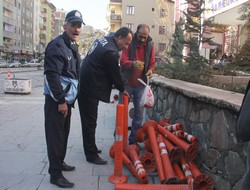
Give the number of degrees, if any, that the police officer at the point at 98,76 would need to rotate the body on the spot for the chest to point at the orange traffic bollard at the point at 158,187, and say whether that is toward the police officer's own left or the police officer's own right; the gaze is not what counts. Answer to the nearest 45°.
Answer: approximately 45° to the police officer's own right

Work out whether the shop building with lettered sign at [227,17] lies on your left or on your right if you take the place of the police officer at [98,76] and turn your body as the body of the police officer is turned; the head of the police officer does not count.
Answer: on your left

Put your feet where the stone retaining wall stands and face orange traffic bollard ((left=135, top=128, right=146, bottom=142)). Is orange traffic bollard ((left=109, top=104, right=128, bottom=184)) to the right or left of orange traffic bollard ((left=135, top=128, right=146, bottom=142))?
left

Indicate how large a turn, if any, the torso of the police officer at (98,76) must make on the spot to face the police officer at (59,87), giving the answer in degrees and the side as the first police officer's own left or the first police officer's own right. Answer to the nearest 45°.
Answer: approximately 135° to the first police officer's own right

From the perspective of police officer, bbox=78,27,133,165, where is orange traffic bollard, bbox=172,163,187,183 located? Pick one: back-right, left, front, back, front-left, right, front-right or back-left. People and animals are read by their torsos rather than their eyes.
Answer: front-right

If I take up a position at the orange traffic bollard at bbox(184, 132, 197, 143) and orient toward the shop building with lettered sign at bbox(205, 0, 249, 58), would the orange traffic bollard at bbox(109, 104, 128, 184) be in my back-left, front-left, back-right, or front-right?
back-left

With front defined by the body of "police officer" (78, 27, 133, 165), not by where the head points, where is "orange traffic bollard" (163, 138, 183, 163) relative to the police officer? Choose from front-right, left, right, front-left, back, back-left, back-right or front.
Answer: front-right

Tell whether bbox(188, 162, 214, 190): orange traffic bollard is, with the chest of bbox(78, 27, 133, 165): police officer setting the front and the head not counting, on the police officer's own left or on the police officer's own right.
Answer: on the police officer's own right

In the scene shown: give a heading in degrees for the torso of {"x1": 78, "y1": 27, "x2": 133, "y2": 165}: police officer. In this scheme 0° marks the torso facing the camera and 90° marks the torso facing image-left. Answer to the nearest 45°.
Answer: approximately 270°

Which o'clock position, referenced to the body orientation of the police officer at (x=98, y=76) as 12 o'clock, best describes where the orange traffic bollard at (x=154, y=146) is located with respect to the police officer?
The orange traffic bollard is roughly at 1 o'clock from the police officer.
